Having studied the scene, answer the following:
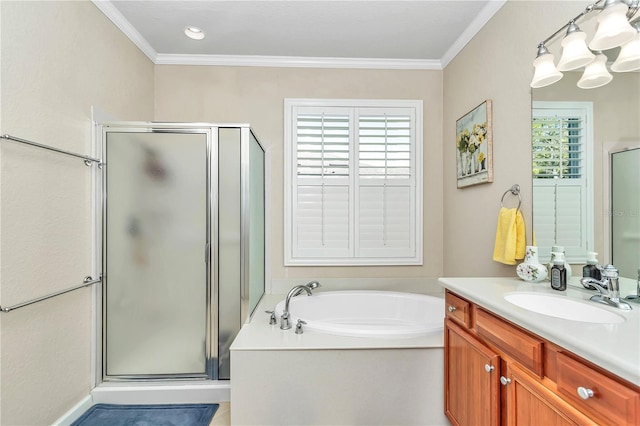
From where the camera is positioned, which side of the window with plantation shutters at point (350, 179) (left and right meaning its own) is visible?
front

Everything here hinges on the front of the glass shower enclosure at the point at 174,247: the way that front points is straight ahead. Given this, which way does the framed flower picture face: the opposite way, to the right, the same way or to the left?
to the right

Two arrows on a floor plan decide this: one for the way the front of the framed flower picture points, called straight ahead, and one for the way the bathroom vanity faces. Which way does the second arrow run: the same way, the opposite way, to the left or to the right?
the same way

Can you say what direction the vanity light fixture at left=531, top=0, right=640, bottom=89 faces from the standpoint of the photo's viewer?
facing the viewer and to the left of the viewer

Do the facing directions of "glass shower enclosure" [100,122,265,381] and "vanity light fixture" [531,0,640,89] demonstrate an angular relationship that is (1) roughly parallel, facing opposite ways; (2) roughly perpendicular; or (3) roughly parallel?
roughly perpendicular

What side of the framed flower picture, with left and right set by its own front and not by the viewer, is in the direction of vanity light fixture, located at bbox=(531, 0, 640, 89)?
left

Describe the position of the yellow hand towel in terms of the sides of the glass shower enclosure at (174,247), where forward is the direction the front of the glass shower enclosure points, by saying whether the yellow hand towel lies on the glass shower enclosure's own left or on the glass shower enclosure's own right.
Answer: on the glass shower enclosure's own left

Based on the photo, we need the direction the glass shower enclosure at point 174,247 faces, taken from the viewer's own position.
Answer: facing the viewer

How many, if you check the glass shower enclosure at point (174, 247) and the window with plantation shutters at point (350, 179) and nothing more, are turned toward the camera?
2

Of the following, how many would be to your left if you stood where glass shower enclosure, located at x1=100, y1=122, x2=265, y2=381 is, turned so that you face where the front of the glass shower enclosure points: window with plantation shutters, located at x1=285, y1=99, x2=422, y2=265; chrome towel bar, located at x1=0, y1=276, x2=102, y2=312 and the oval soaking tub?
2

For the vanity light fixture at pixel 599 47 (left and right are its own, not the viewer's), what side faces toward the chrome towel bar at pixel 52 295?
front

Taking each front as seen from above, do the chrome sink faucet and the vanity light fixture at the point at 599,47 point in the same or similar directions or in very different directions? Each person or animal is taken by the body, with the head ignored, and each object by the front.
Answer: same or similar directions

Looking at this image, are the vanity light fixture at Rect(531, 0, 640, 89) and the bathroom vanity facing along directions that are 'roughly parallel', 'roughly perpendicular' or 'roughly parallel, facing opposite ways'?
roughly parallel
